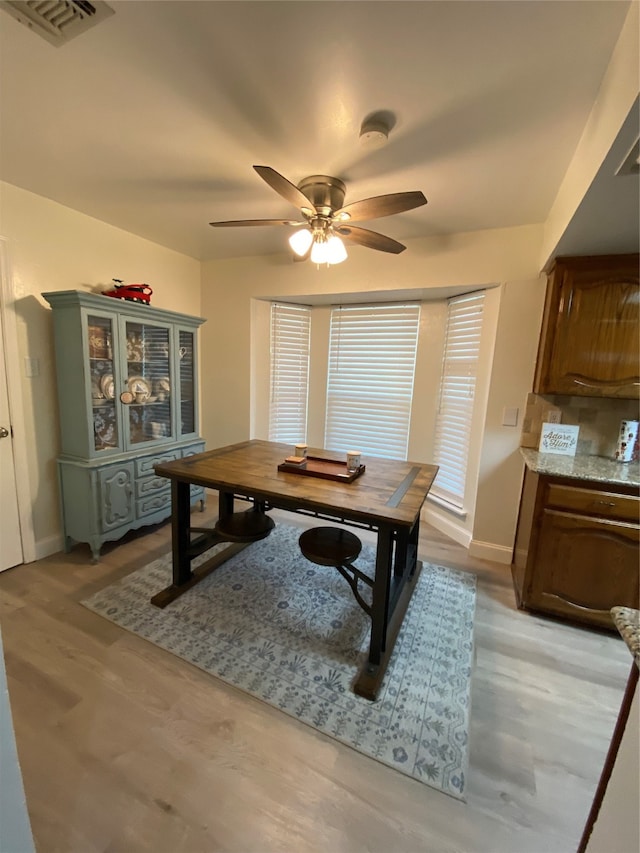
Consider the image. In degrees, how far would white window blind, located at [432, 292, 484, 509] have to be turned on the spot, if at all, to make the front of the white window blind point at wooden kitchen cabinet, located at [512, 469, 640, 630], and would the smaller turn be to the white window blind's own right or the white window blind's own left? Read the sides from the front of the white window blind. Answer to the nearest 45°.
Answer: approximately 90° to the white window blind's own left

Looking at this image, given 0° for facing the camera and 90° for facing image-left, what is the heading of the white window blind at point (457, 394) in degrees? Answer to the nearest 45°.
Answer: approximately 45°

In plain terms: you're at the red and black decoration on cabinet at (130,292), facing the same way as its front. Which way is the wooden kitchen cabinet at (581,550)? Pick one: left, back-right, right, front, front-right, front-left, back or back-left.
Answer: front-right

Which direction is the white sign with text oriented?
toward the camera

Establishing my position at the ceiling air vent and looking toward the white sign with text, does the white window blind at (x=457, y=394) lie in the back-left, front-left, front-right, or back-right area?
front-left

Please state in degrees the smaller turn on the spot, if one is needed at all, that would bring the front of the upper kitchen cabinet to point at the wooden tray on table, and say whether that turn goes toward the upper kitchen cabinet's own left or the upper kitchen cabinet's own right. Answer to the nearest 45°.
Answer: approximately 45° to the upper kitchen cabinet's own right

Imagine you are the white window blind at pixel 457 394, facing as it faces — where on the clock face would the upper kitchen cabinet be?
The upper kitchen cabinet is roughly at 9 o'clock from the white window blind.

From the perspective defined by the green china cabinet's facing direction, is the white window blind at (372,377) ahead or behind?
ahead

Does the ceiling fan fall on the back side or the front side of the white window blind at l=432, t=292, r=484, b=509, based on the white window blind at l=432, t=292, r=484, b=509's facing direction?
on the front side

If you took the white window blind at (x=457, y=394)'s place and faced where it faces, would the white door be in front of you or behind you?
in front

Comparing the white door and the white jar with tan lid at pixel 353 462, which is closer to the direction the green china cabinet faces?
the white jar with tan lid

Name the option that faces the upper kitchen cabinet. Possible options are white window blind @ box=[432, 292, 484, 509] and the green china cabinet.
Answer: the green china cabinet

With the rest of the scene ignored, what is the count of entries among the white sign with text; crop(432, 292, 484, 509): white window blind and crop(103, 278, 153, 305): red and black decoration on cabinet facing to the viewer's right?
1
